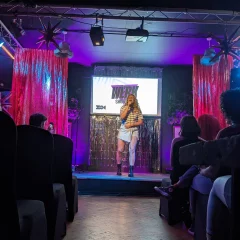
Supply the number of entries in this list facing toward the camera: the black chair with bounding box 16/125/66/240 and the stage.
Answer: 1

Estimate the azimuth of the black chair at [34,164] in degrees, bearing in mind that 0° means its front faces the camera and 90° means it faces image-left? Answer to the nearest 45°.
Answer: approximately 225°

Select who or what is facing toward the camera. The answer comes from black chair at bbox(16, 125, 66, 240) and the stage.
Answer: the stage

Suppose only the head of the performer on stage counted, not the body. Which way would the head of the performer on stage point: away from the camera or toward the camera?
toward the camera

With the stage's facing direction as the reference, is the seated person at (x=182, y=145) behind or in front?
in front

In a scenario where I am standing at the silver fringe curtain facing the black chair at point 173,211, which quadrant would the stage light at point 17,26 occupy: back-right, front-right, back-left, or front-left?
front-right

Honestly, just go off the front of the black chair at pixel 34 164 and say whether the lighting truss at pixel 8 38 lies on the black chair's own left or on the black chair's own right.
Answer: on the black chair's own left

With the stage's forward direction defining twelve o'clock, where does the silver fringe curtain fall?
The silver fringe curtain is roughly at 6 o'clock from the stage.

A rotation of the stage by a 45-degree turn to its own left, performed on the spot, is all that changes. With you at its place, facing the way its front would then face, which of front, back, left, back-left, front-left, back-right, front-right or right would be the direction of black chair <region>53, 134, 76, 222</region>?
front-right

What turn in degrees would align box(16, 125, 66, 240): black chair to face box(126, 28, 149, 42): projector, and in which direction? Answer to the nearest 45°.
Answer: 0° — it already faces it

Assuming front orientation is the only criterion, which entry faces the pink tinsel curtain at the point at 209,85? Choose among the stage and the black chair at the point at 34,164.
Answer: the black chair

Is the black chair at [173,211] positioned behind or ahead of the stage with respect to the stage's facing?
ahead

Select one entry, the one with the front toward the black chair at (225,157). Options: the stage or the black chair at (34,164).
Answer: the stage

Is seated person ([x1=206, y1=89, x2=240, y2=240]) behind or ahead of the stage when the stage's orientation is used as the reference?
ahead

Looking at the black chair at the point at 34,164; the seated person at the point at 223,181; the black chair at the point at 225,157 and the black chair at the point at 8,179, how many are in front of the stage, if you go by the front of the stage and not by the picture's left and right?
4

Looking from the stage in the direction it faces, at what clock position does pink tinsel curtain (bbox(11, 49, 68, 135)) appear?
The pink tinsel curtain is roughly at 4 o'clock from the stage.

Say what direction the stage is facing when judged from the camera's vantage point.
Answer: facing the viewer
